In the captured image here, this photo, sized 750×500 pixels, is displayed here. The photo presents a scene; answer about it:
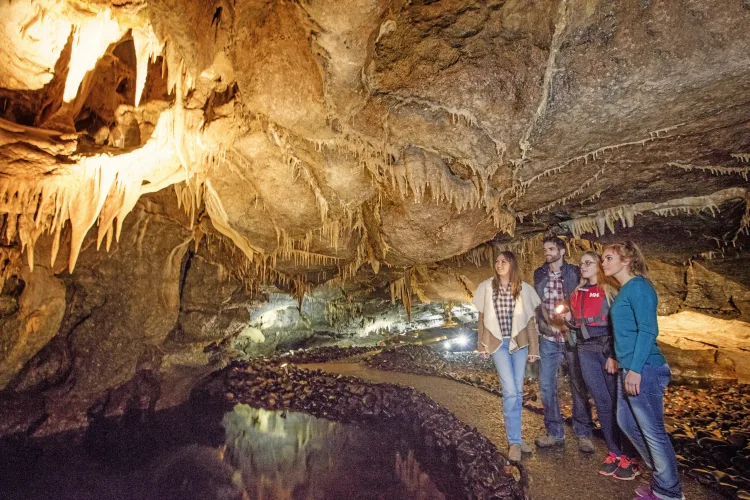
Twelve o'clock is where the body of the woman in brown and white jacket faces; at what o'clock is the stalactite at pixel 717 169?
The stalactite is roughly at 8 o'clock from the woman in brown and white jacket.

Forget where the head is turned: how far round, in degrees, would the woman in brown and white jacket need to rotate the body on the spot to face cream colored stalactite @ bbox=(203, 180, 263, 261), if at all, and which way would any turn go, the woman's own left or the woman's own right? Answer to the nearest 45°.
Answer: approximately 90° to the woman's own right

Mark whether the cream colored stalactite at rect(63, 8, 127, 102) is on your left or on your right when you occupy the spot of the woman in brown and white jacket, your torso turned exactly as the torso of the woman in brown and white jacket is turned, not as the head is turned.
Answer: on your right

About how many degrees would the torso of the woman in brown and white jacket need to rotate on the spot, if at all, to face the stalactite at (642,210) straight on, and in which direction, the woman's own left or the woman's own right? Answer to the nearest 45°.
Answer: approximately 135° to the woman's own left

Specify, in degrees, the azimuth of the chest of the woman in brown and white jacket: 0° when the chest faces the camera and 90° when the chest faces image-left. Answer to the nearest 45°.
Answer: approximately 0°

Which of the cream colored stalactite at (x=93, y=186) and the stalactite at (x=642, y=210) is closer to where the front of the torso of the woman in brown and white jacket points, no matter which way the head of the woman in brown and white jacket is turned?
the cream colored stalactite

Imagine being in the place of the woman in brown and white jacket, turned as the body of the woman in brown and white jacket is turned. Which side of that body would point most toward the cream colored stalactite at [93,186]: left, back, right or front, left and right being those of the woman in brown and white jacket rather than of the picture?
right
